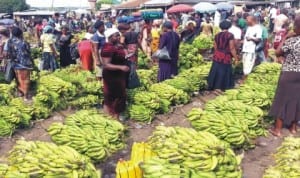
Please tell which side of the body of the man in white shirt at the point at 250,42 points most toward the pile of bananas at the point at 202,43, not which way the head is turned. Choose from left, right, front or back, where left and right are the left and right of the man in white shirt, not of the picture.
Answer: right

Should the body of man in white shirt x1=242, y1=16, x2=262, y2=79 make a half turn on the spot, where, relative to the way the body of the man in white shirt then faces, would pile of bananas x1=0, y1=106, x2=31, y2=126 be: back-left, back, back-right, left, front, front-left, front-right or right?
back

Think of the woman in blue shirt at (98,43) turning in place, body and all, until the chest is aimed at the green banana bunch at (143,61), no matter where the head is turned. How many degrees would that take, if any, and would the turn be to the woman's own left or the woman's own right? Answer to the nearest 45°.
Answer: approximately 45° to the woman's own left

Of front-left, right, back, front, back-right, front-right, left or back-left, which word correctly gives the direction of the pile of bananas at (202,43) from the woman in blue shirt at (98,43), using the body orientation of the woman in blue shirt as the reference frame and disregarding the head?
front-left

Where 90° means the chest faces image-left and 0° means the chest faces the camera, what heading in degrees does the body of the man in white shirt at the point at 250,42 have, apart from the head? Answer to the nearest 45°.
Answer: approximately 45°

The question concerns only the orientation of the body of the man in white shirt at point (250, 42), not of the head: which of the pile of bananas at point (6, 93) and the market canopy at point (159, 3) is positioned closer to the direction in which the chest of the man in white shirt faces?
the pile of bananas

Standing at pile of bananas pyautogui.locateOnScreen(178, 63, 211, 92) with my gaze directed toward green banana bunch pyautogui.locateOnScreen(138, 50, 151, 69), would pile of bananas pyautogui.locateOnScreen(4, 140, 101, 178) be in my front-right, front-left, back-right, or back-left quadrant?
back-left

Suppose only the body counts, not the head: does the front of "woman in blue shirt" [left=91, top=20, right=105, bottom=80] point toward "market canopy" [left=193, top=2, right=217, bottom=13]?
no
